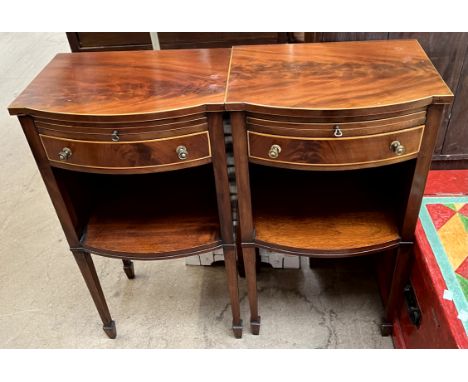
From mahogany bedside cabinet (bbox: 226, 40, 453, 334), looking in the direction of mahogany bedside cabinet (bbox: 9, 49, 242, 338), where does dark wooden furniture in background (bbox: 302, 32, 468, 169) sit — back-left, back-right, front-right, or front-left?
back-right

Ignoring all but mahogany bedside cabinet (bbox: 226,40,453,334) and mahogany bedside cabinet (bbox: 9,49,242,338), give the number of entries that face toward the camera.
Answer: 2

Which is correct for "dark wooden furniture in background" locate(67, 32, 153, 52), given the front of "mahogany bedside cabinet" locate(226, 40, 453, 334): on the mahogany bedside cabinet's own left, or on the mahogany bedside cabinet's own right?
on the mahogany bedside cabinet's own right

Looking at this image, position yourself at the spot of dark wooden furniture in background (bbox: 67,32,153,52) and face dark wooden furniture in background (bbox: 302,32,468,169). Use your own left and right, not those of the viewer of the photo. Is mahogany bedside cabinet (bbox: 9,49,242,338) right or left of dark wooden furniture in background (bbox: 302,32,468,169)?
right

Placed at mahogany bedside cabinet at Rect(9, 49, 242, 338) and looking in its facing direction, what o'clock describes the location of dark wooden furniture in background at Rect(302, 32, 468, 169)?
The dark wooden furniture in background is roughly at 9 o'clock from the mahogany bedside cabinet.

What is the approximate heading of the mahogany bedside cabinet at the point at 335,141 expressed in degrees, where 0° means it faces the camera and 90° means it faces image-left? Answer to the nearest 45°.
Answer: approximately 0°

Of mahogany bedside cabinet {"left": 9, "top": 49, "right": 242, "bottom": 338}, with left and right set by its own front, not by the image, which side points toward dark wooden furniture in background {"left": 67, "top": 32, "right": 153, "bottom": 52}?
back
